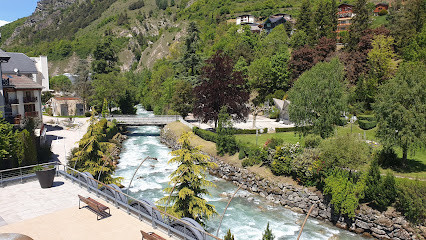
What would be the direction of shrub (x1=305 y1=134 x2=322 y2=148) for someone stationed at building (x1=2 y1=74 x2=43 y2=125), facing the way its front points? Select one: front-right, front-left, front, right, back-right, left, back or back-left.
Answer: front-left

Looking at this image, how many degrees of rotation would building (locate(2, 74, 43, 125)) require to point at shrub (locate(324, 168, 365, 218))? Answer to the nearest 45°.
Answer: approximately 45° to its left

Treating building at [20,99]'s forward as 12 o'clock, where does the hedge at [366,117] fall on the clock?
The hedge is roughly at 10 o'clock from the building.

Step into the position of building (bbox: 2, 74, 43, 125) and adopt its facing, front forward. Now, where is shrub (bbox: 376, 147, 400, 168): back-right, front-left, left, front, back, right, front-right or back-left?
front-left

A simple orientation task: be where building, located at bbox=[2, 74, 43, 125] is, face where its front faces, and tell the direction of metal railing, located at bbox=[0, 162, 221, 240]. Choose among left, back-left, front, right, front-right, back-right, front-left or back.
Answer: front

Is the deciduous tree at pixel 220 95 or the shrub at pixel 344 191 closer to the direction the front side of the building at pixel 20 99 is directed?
the shrub

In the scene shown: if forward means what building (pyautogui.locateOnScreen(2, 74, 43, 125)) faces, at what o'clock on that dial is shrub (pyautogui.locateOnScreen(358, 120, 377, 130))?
The shrub is roughly at 10 o'clock from the building.

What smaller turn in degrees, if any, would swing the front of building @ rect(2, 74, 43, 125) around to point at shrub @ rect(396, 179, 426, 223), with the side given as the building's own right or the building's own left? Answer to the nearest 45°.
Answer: approximately 45° to the building's own left

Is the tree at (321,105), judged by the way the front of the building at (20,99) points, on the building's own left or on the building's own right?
on the building's own left

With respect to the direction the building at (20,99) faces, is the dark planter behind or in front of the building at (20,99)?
in front
